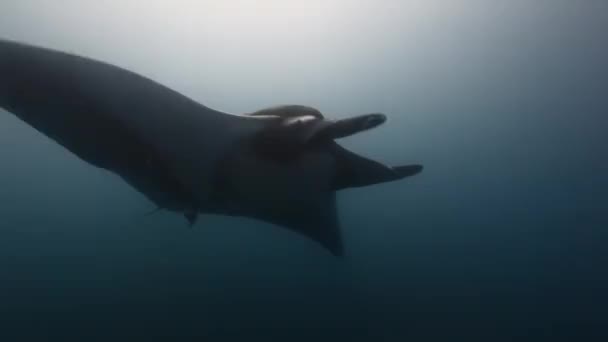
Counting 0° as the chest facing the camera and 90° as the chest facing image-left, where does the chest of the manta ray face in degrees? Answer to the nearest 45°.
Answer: approximately 270°
